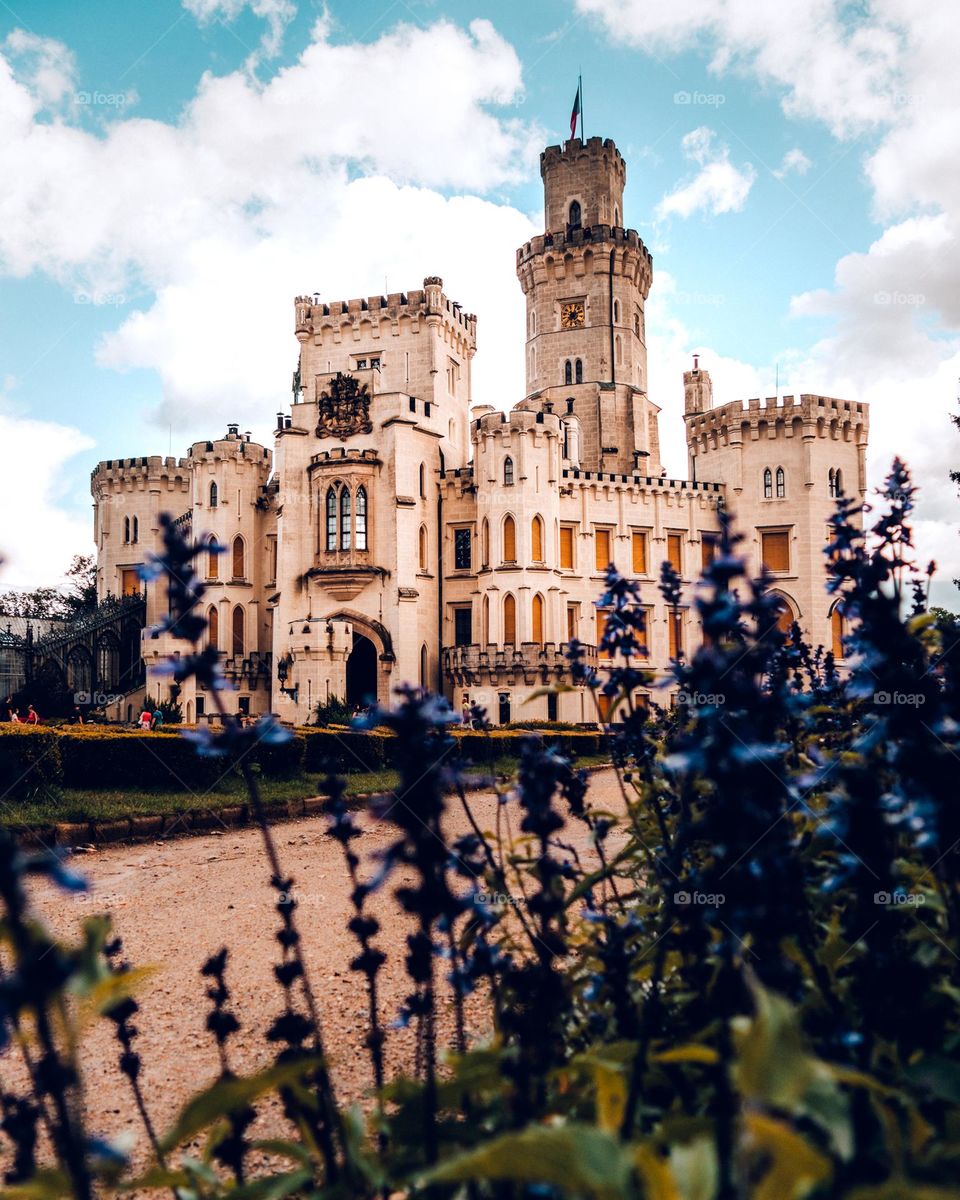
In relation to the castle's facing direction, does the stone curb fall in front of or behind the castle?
in front

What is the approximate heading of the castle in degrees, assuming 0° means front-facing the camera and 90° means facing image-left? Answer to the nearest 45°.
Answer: approximately 45°

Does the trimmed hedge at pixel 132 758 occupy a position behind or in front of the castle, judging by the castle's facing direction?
in front
